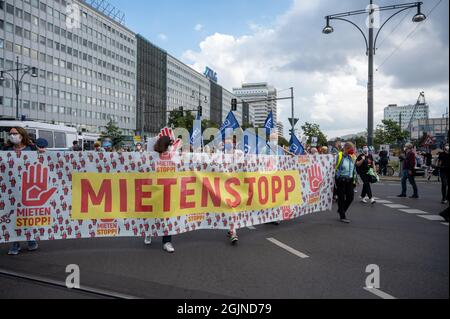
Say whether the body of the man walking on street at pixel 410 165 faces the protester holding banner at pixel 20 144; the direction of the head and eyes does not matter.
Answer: no

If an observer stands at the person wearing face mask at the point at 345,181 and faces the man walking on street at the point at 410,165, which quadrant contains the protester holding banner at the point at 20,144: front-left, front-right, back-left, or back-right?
back-left

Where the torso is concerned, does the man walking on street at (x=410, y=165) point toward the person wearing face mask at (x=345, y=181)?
no
